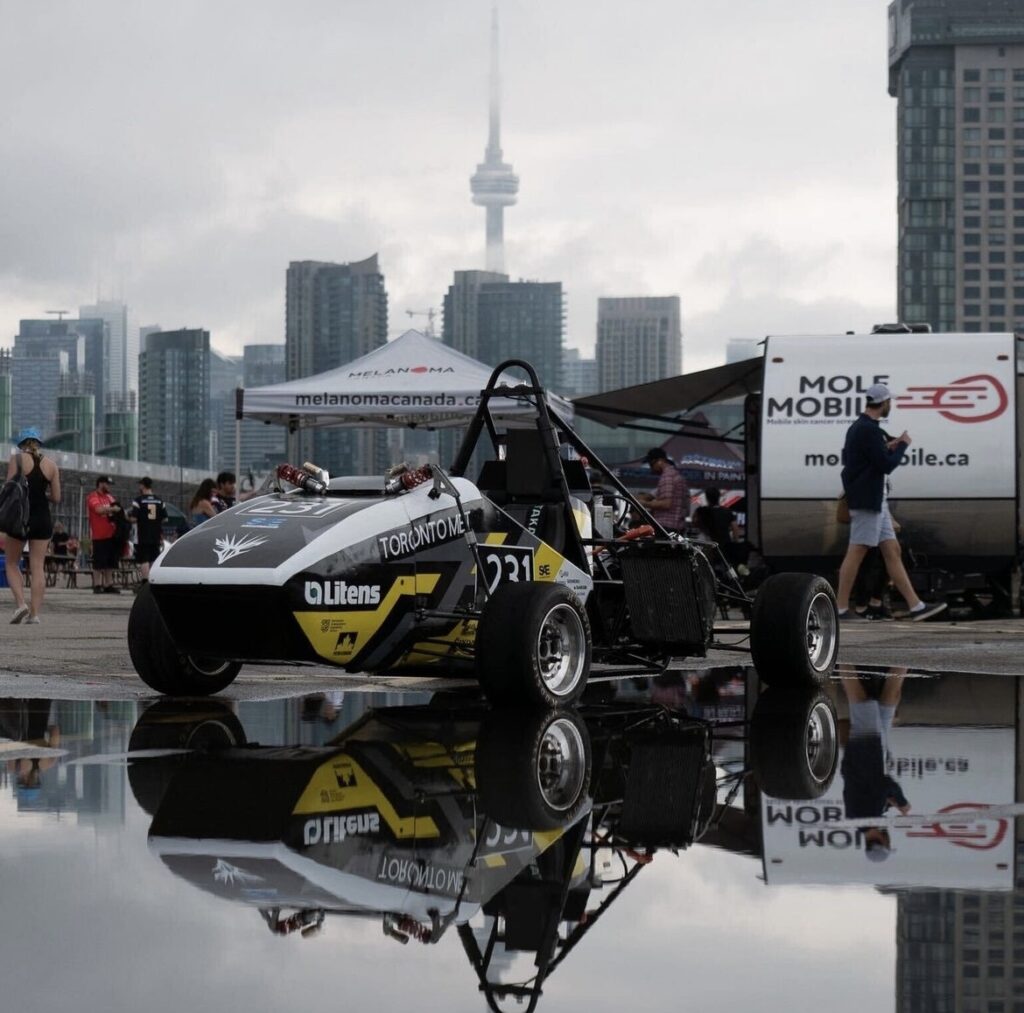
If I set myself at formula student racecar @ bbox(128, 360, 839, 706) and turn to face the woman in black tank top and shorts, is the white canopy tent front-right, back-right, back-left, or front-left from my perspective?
front-right

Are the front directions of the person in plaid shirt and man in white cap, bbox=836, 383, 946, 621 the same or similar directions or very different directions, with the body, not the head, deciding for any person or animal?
very different directions

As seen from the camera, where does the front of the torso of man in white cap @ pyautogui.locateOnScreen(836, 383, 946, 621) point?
to the viewer's right

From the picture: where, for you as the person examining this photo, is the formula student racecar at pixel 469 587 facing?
facing the viewer and to the left of the viewer

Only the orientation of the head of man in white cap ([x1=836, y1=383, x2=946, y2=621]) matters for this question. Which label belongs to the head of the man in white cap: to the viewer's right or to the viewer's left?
to the viewer's right

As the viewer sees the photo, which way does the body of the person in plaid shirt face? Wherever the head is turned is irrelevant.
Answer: to the viewer's left

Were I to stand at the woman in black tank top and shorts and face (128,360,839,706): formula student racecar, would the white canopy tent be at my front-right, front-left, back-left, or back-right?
back-left

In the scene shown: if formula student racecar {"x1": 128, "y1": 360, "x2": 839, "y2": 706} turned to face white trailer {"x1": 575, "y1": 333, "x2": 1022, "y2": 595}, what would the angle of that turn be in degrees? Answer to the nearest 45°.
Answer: approximately 180°

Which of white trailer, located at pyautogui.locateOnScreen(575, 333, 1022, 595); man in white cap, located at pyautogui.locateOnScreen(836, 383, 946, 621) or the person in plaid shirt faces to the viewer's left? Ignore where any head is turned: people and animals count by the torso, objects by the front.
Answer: the person in plaid shirt

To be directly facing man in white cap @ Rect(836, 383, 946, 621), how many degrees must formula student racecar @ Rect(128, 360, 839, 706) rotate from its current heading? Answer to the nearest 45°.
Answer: approximately 180°

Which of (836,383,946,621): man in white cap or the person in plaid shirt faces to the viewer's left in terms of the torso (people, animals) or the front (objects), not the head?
the person in plaid shirt
